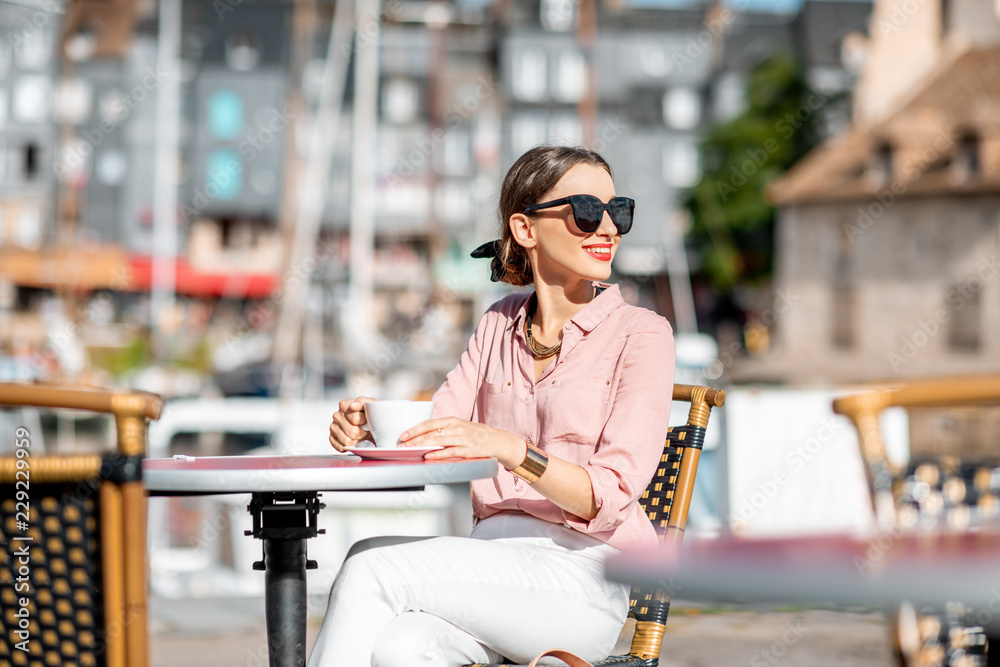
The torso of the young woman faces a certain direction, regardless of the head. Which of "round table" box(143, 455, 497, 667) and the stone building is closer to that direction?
the round table

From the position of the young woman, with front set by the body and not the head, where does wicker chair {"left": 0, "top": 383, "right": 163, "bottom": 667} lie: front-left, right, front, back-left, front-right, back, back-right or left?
front

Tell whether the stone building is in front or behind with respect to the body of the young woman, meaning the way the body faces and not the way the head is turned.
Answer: behind

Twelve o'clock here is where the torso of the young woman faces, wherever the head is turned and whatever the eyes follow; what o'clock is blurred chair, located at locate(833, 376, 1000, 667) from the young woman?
The blurred chair is roughly at 8 o'clock from the young woman.

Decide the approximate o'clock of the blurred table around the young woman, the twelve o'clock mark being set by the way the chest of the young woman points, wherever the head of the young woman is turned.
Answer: The blurred table is roughly at 10 o'clock from the young woman.

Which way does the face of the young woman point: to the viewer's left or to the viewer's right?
to the viewer's right

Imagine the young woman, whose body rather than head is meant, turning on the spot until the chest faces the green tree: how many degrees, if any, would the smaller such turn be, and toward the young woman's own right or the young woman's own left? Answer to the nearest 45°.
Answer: approximately 135° to the young woman's own right

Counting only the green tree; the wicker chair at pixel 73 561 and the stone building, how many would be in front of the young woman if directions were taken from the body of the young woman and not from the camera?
1
